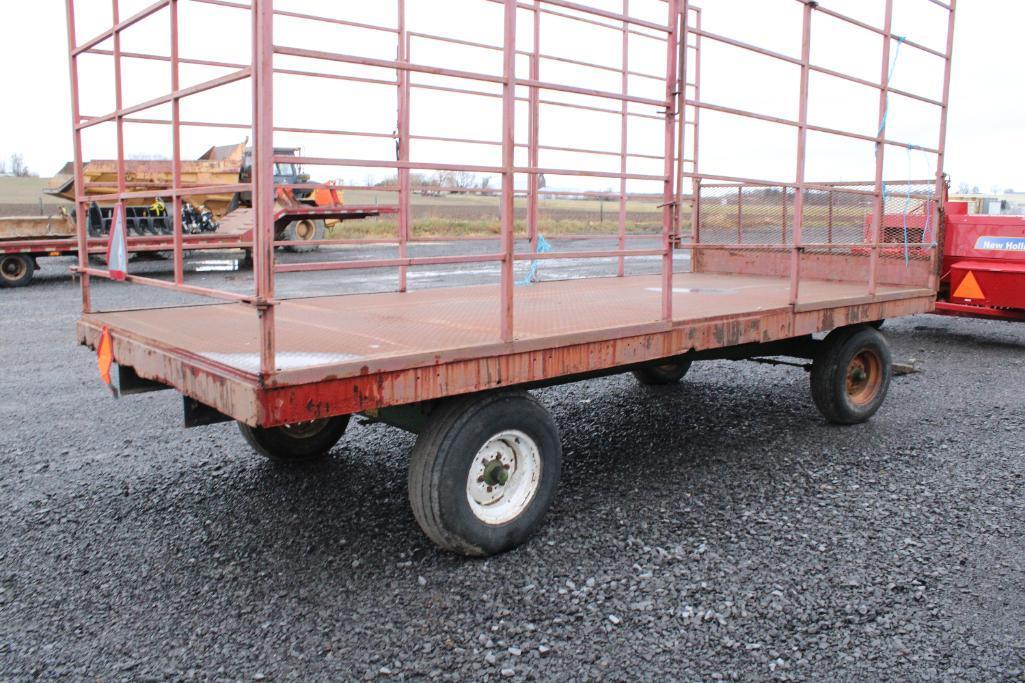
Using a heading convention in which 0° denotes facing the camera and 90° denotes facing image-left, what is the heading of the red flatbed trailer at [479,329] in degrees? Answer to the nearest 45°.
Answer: approximately 225°
